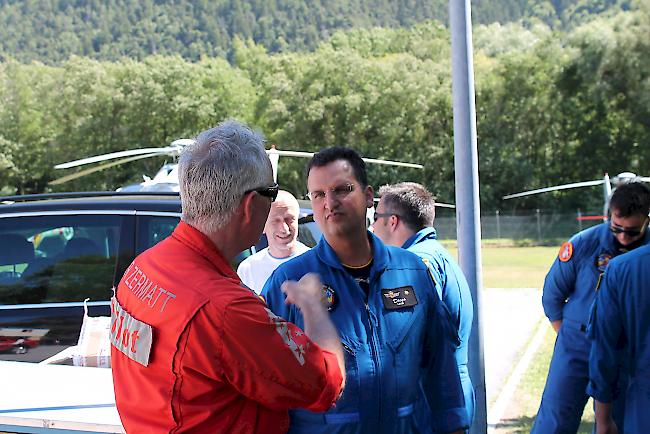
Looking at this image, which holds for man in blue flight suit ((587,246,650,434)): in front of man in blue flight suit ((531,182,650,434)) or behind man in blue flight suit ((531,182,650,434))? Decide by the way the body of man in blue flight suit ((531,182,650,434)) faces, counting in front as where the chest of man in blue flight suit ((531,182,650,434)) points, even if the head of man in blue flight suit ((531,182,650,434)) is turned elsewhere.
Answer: in front

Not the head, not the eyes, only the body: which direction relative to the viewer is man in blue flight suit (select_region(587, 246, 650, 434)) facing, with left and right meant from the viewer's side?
facing away from the viewer

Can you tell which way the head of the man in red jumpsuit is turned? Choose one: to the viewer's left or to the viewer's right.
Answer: to the viewer's right

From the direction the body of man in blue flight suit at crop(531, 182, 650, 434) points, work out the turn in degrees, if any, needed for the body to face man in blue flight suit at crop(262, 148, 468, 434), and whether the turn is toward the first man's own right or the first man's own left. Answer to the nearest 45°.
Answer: approximately 45° to the first man's own right

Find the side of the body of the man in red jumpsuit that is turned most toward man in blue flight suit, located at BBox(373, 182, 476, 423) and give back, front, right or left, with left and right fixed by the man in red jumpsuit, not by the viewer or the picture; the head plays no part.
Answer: front

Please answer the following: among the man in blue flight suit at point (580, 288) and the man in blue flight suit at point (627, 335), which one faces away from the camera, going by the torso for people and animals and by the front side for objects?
the man in blue flight suit at point (627, 335)

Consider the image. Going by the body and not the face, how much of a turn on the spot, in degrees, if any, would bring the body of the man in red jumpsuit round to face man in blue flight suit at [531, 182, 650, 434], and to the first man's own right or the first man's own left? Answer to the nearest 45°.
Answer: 0° — they already face them

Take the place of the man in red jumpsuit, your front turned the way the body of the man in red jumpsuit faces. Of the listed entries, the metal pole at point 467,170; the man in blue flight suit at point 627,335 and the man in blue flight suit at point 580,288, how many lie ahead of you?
3

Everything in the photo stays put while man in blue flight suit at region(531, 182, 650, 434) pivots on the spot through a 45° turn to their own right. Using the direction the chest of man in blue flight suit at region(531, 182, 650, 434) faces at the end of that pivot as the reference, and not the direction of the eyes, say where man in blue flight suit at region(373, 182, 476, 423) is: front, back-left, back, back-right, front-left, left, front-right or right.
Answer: front-right

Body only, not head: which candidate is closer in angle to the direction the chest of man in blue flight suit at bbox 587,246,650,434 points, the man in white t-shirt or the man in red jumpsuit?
the man in white t-shirt

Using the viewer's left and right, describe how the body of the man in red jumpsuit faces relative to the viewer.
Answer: facing away from the viewer and to the right of the viewer
